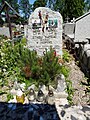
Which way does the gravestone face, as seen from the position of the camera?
facing the viewer

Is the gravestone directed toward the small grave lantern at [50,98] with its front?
yes

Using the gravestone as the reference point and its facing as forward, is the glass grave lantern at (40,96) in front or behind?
in front
